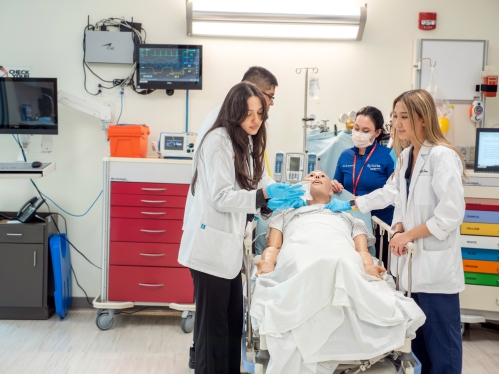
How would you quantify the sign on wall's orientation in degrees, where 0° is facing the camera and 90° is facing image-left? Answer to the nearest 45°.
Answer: approximately 0°

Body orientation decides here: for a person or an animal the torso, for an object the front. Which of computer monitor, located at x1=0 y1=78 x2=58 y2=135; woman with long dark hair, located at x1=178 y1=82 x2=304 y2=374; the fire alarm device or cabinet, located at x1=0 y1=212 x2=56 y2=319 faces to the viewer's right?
the woman with long dark hair

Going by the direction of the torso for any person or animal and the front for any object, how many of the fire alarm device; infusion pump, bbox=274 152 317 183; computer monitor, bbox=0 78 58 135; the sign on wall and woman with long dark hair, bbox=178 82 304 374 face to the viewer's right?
1

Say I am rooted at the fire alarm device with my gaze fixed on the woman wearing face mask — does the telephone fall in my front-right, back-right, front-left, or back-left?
front-right

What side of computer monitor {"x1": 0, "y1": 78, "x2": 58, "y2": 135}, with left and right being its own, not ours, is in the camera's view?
front

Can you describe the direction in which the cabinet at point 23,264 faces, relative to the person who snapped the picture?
facing the viewer

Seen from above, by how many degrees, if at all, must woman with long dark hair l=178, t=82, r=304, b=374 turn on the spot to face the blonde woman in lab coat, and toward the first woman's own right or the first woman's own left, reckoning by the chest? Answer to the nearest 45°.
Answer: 0° — they already face them

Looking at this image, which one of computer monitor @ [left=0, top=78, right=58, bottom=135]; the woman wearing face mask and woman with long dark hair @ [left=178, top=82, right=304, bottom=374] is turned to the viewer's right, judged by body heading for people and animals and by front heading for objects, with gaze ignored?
the woman with long dark hair

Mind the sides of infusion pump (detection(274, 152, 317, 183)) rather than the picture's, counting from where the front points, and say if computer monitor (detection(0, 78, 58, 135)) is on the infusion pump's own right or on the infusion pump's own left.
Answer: on the infusion pump's own right

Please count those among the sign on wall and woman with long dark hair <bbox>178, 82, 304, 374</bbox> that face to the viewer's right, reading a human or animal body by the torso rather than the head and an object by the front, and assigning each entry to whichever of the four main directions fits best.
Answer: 1

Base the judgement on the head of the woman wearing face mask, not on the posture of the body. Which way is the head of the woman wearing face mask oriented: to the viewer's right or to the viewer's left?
to the viewer's left

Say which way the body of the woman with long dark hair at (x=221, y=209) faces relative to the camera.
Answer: to the viewer's right

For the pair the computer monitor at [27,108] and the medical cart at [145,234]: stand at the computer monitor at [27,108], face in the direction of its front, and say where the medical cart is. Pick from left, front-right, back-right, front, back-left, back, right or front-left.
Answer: front-left

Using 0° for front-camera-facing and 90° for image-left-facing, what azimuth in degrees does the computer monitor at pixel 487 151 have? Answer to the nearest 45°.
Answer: approximately 0°
